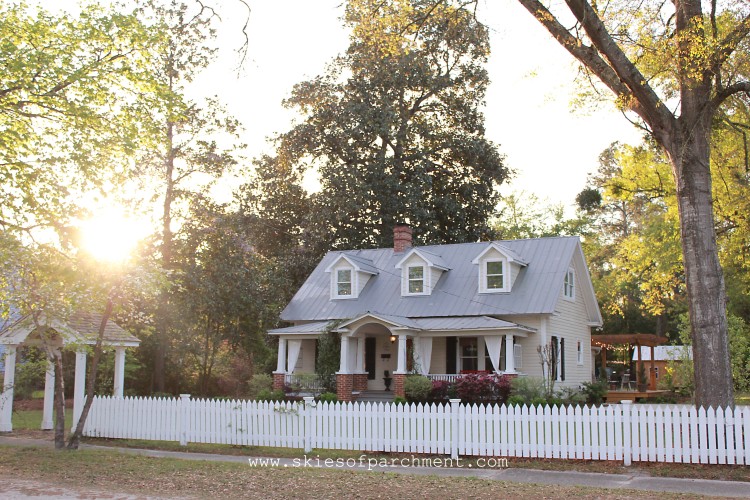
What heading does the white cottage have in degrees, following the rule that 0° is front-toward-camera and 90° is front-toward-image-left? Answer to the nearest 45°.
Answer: approximately 45°

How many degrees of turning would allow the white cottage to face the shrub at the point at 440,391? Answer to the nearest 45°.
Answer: approximately 45° to its left

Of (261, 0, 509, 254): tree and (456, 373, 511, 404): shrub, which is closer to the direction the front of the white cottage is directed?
the shrub

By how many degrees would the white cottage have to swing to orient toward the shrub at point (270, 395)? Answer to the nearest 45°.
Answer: approximately 45° to its right

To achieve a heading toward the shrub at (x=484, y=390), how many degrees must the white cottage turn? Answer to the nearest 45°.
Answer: approximately 45° to its left

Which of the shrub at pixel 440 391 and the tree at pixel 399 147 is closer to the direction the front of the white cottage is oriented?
the shrub

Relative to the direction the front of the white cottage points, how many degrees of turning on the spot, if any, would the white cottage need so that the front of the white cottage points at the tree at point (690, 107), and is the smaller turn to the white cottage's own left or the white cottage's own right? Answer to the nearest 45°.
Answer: approximately 45° to the white cottage's own left

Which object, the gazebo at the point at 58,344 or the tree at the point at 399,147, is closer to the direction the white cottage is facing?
the gazebo

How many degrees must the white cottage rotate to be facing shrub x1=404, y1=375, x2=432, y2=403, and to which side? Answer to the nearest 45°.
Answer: approximately 45° to its left
